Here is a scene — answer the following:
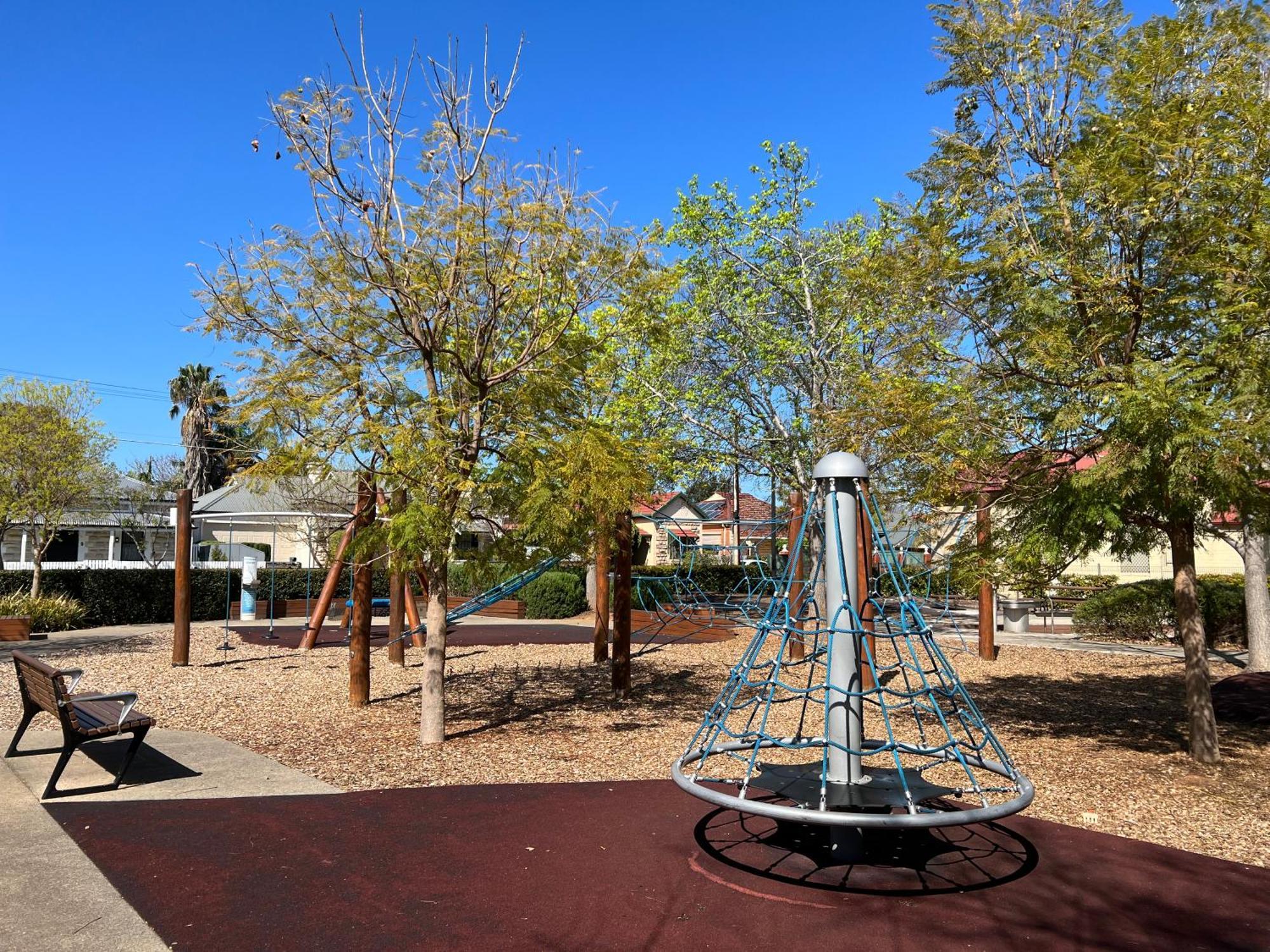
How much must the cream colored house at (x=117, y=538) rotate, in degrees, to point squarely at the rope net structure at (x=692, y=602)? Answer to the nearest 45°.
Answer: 0° — it already faces it

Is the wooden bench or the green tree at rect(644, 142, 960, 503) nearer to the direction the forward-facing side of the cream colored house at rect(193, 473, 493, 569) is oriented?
the wooden bench

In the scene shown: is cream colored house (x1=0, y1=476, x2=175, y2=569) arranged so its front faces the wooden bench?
yes

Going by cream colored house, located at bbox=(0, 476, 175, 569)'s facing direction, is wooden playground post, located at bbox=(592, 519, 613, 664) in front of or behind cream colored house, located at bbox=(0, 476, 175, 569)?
in front

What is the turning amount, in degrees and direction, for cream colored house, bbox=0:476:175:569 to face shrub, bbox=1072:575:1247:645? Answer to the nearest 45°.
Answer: approximately 45° to its left

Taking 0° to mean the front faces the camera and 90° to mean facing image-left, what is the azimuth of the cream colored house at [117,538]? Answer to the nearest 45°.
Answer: approximately 0°

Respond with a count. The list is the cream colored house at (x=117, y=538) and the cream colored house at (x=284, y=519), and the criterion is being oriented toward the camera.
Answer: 2
